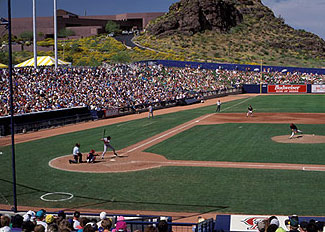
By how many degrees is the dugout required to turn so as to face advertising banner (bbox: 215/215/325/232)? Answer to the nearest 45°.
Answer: approximately 45° to its right
